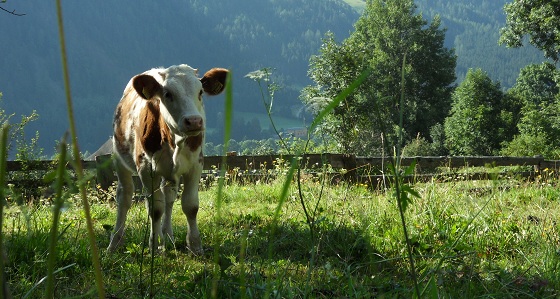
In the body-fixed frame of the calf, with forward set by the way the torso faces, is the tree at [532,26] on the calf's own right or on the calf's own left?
on the calf's own left

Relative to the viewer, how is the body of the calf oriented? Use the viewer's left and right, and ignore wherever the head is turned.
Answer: facing the viewer and to the right of the viewer
